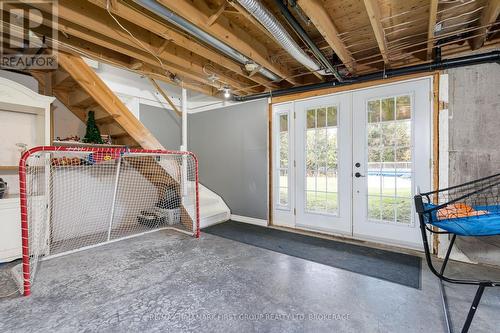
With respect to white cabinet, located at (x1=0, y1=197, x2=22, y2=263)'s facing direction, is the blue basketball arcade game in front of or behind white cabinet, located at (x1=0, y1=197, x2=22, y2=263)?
in front

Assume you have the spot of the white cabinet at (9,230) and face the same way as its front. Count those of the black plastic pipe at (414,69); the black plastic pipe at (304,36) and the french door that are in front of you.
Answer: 3

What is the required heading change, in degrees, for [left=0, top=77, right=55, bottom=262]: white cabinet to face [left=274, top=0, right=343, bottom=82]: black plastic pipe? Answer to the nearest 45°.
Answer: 0° — it already faces it

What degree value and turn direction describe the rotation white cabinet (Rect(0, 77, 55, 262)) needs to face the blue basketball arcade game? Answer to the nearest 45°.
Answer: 0° — it already faces it

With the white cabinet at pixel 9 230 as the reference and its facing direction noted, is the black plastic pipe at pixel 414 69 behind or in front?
in front

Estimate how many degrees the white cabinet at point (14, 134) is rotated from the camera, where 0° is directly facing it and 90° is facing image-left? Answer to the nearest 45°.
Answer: approximately 315°

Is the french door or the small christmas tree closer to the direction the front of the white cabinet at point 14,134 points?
the french door
